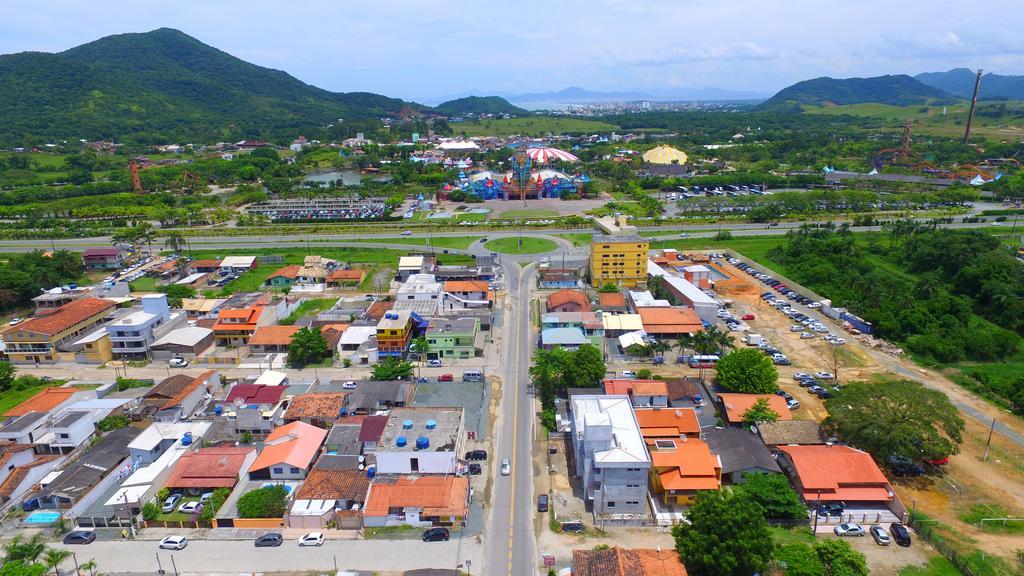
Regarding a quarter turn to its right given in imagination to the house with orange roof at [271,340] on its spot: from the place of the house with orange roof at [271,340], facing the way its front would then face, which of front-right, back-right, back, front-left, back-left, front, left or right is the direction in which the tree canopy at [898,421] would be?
back-left

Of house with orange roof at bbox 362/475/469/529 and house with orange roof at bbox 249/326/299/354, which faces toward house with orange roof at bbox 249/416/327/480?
house with orange roof at bbox 249/326/299/354

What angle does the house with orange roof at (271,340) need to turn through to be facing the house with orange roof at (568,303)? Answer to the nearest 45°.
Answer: approximately 90° to its left

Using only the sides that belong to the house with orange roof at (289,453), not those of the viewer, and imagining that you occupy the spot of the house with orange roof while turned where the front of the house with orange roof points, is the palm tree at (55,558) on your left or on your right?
on your right

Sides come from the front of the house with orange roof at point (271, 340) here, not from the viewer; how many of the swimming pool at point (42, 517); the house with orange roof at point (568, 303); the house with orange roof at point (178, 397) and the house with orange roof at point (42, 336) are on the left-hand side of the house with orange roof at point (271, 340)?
1

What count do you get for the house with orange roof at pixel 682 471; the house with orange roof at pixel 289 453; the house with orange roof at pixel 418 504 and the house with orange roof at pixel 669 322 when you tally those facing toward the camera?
4

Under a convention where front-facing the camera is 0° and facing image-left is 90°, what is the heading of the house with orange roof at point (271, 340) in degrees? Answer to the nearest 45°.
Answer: approximately 0°

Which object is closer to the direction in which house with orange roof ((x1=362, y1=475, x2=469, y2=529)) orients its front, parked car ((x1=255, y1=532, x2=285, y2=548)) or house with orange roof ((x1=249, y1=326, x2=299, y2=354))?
the parked car

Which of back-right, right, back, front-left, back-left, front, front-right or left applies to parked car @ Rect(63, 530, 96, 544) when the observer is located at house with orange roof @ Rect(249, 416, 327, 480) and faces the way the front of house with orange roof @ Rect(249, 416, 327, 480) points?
right

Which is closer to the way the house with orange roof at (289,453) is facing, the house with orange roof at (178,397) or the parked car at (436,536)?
the parked car

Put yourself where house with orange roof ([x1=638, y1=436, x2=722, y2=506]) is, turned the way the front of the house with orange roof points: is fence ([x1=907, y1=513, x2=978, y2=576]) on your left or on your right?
on your left

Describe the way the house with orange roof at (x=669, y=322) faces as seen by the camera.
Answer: facing the viewer

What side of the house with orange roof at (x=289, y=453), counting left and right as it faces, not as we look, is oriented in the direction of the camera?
front

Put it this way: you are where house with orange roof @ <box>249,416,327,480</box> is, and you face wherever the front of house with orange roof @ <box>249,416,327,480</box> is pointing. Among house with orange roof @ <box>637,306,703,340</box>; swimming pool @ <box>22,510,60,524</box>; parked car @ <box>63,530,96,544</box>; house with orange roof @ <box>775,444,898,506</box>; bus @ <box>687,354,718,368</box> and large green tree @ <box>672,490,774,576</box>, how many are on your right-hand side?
2

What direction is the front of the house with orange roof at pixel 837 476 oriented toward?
toward the camera

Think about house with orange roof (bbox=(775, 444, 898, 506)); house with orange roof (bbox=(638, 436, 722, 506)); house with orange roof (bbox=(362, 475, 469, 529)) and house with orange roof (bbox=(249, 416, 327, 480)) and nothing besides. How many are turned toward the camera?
4
